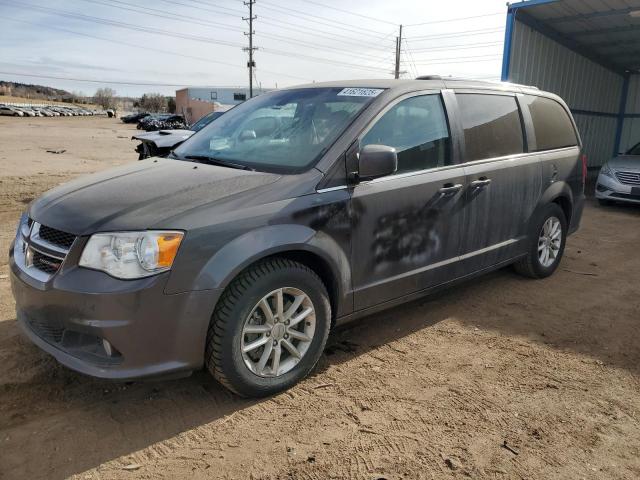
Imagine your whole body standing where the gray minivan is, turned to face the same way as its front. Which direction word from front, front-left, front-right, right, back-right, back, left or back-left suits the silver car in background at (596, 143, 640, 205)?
back

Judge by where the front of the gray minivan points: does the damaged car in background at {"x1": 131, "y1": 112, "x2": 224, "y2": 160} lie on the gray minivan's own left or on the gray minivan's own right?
on the gray minivan's own right

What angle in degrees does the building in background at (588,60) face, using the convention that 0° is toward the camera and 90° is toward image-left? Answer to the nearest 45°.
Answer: approximately 45°

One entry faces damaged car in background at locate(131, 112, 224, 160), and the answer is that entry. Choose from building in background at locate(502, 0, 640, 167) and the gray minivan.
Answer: the building in background

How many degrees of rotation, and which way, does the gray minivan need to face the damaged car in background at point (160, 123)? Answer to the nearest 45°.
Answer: approximately 135° to its right

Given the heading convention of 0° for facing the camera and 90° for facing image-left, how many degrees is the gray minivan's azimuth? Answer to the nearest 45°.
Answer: approximately 45°
